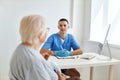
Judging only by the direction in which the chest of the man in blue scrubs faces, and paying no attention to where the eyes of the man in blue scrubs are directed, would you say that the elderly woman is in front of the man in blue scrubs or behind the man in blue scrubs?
in front

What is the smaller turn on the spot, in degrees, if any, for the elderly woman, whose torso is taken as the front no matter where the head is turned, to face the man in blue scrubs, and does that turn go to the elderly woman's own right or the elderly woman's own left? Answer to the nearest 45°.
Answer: approximately 45° to the elderly woman's own left

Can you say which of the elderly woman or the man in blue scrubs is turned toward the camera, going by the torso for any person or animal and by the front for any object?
the man in blue scrubs

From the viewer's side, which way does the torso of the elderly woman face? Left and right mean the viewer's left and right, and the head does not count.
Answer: facing away from the viewer and to the right of the viewer

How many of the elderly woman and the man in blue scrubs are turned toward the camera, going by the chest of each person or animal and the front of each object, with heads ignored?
1

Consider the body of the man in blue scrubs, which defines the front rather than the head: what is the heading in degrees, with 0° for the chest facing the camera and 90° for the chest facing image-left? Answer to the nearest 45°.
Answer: approximately 0°
